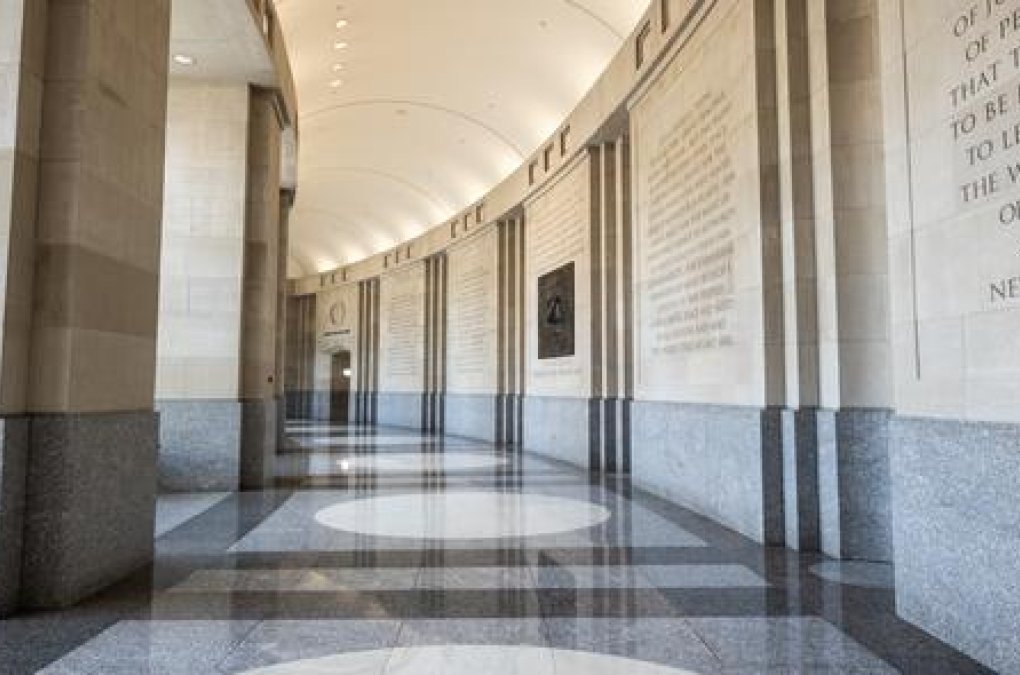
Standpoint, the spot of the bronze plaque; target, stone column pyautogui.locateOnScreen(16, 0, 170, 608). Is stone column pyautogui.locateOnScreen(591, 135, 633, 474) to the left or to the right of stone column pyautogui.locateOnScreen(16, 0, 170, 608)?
left

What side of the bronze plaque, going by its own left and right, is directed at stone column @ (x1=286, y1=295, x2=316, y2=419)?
right

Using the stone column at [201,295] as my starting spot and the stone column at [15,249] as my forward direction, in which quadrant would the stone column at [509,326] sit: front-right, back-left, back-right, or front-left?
back-left

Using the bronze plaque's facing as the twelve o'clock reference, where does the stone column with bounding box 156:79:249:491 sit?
The stone column is roughly at 12 o'clock from the bronze plaque.

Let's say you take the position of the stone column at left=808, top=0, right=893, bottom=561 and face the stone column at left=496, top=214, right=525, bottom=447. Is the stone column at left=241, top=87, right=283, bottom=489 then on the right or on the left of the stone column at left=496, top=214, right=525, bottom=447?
left

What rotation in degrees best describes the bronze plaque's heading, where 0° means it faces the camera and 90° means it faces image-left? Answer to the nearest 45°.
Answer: approximately 45°

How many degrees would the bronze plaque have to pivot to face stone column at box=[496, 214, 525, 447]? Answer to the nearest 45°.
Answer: approximately 135° to its right

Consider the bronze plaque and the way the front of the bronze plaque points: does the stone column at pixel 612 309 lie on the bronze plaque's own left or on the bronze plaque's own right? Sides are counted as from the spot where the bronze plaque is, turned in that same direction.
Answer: on the bronze plaque's own left

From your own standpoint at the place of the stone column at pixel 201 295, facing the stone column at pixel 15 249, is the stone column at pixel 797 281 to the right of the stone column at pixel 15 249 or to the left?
left

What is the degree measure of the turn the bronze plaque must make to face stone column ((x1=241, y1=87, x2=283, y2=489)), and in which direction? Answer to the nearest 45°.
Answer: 0° — it already faces it

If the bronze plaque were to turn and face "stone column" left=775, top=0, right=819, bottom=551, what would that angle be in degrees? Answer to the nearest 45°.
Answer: approximately 45° to its left

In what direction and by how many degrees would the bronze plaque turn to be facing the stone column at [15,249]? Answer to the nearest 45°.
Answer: approximately 45° to its left
